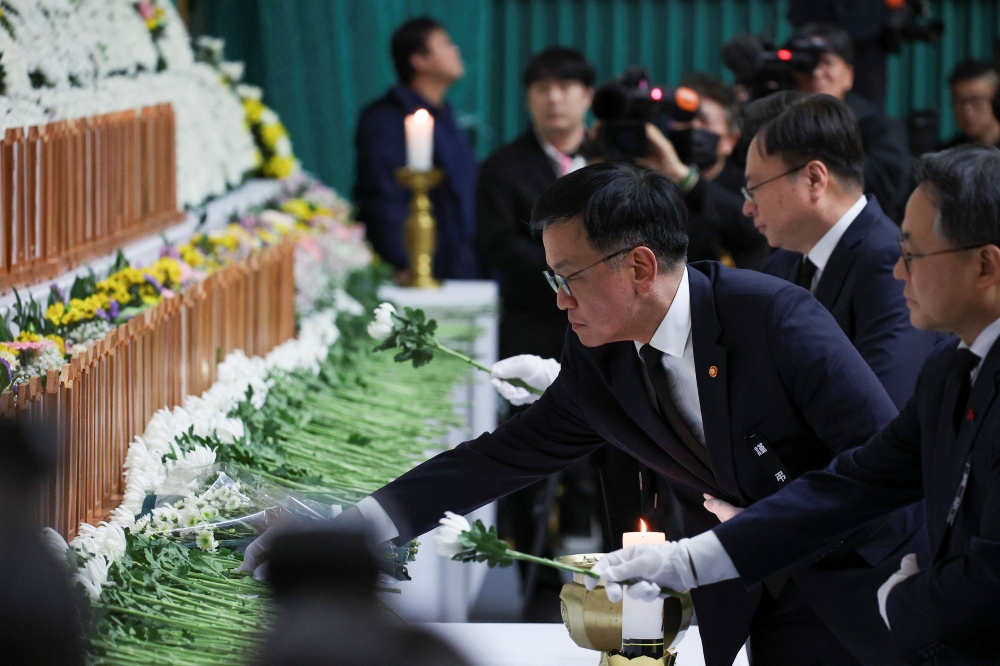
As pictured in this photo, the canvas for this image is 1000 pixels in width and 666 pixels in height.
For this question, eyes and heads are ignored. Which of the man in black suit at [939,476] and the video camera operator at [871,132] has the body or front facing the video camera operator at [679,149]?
the video camera operator at [871,132]

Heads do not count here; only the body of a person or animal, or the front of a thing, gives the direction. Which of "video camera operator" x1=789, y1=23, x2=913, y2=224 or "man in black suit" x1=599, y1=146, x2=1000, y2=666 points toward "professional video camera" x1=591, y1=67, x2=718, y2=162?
the video camera operator

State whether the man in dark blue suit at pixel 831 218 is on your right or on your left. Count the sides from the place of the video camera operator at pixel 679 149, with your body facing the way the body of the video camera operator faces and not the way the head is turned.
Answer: on your left

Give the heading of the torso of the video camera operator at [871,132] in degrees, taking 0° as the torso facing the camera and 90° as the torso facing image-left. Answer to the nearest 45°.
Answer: approximately 45°

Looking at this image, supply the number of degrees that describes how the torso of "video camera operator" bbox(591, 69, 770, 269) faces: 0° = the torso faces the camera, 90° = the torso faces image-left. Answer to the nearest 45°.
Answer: approximately 45°

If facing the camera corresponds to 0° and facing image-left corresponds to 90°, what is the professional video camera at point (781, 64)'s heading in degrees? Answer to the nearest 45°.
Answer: approximately 45°

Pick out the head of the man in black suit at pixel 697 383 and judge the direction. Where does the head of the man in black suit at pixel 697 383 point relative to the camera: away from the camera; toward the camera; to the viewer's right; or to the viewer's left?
to the viewer's left

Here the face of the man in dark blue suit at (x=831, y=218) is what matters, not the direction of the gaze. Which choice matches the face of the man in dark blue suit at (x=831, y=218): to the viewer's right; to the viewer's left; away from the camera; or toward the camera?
to the viewer's left
